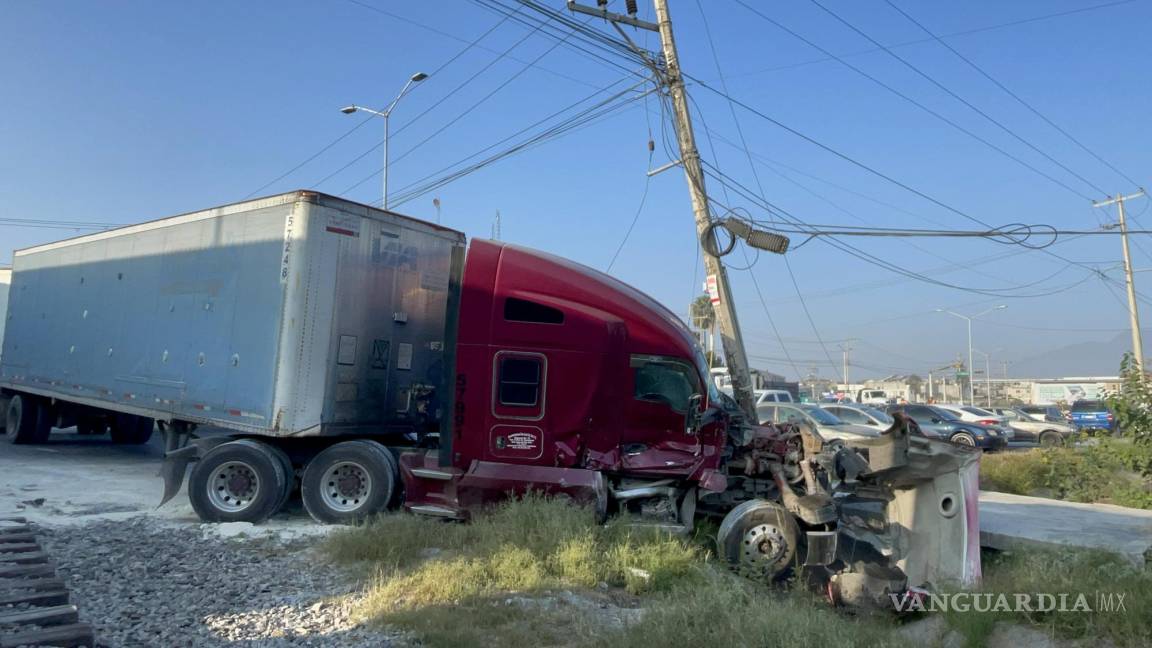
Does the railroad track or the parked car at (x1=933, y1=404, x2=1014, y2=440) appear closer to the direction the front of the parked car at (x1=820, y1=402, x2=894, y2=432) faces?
the railroad track

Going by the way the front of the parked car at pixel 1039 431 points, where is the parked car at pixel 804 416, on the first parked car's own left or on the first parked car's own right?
on the first parked car's own right

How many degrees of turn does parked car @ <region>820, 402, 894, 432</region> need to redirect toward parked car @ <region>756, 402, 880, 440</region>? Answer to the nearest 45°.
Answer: approximately 45° to its right

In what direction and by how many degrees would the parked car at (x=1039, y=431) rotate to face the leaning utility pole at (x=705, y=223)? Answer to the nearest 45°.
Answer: approximately 90° to its right

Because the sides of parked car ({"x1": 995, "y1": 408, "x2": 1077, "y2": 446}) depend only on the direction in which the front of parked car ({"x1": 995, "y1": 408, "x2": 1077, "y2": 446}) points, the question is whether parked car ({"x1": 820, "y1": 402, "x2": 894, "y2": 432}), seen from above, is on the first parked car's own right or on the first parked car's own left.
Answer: on the first parked car's own right
